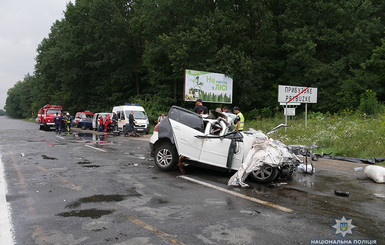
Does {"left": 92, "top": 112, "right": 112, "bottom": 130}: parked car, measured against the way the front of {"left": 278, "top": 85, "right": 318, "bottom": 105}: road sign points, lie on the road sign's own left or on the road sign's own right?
on the road sign's own right

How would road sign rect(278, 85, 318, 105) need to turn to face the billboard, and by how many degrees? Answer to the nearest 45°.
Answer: approximately 135° to its right

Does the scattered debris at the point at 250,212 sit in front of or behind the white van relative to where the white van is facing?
in front

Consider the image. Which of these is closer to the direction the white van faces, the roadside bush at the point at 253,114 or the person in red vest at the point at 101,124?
the roadside bush

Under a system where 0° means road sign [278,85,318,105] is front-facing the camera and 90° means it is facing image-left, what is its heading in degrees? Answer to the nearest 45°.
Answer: approximately 0°

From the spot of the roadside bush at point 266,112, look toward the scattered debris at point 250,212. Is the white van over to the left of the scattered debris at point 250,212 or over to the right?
right

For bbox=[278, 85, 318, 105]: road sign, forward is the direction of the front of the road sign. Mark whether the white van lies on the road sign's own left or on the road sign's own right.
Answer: on the road sign's own right

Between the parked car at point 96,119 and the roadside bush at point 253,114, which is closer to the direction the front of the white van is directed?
the roadside bush

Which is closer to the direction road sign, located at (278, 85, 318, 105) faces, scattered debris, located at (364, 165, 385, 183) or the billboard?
the scattered debris
